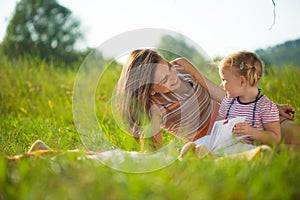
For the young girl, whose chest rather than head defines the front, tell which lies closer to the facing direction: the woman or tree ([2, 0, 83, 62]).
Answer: the woman

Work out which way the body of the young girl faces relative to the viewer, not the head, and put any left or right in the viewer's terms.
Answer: facing the viewer and to the left of the viewer

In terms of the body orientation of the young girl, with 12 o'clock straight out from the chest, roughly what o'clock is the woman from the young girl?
The woman is roughly at 2 o'clock from the young girl.

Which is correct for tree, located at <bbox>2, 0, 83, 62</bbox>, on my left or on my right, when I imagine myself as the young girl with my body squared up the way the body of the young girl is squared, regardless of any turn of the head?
on my right

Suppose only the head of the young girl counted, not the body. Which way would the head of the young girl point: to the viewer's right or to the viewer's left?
to the viewer's left

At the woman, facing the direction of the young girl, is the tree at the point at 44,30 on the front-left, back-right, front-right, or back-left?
back-left
